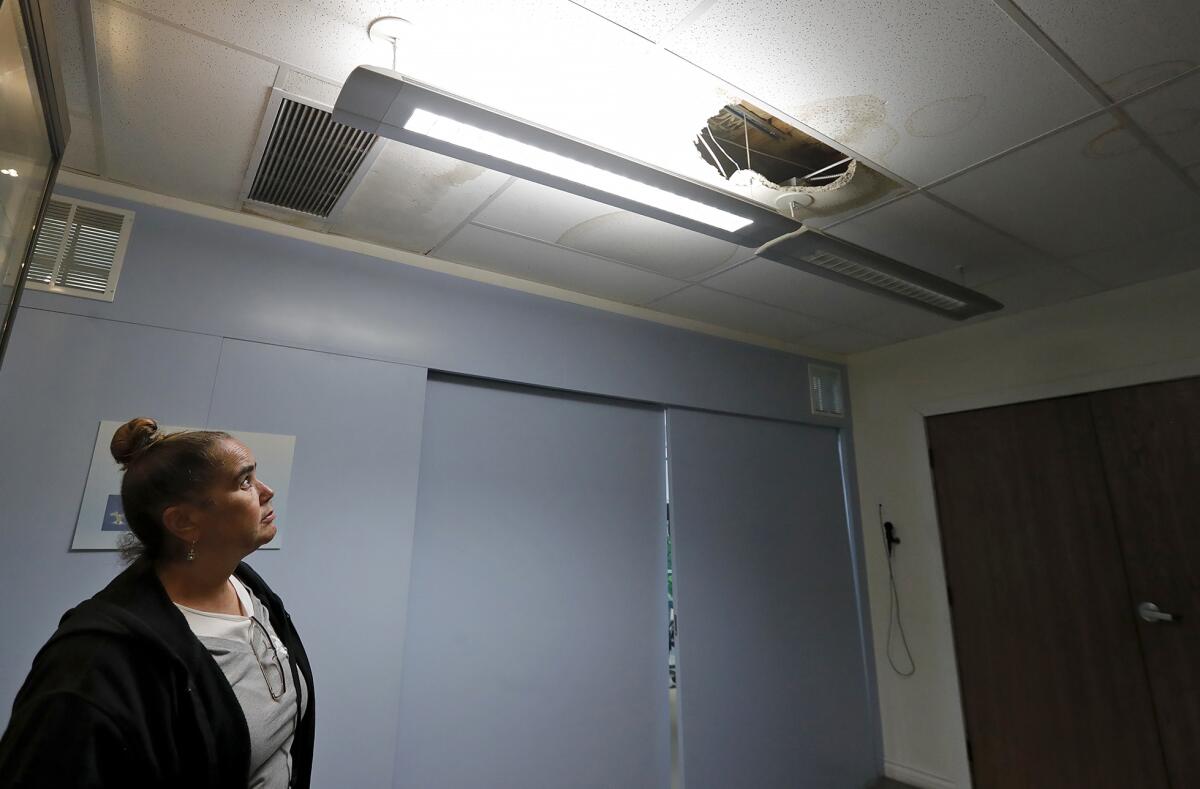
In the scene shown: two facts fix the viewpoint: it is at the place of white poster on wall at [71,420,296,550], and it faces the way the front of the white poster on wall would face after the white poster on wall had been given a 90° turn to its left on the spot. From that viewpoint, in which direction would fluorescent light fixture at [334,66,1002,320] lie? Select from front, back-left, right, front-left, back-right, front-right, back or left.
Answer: front-right

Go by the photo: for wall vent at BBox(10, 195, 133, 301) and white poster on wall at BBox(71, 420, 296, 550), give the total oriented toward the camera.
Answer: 2

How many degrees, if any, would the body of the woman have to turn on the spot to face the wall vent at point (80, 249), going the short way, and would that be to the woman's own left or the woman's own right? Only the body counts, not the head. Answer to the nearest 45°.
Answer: approximately 135° to the woman's own left

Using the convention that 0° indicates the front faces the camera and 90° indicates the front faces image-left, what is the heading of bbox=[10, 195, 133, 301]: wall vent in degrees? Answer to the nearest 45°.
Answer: approximately 0°

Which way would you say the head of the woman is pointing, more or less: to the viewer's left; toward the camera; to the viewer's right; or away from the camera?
to the viewer's right

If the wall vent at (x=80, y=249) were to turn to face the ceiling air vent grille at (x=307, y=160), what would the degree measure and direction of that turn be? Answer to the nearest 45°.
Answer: approximately 45° to its left

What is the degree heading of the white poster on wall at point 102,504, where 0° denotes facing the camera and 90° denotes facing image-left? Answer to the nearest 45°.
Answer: approximately 0°

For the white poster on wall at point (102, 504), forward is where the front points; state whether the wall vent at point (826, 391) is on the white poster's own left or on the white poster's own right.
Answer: on the white poster's own left

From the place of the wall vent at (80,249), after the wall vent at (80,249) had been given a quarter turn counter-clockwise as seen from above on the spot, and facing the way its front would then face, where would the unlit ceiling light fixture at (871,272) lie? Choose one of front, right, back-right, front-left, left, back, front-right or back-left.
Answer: front-right
